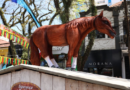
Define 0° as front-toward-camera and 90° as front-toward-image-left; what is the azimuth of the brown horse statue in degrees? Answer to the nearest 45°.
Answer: approximately 270°

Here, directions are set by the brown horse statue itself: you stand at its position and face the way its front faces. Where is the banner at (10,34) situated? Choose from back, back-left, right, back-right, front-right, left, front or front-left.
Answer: back-left

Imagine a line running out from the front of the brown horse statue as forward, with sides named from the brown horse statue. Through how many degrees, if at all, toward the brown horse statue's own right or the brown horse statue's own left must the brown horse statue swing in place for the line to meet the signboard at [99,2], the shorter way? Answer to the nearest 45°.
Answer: approximately 90° to the brown horse statue's own left

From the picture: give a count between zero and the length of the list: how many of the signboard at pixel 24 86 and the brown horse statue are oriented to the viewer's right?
1

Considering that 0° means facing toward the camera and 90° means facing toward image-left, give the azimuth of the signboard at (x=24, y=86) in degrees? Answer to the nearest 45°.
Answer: approximately 0°

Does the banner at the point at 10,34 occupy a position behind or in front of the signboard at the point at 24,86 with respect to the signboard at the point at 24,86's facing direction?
behind

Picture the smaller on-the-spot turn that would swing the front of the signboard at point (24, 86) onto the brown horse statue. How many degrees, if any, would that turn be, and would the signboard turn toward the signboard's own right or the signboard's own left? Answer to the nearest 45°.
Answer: approximately 135° to the signboard's own left

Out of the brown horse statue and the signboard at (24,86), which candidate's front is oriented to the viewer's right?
the brown horse statue

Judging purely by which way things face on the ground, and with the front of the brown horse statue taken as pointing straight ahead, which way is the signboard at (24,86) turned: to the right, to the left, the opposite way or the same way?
to the right
